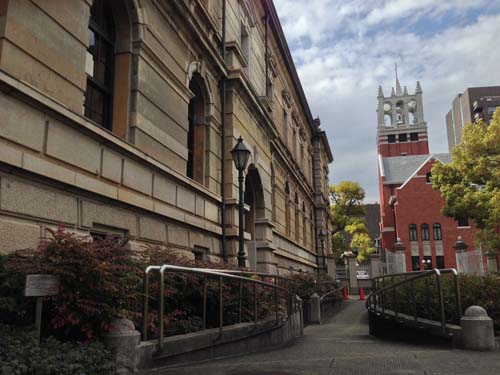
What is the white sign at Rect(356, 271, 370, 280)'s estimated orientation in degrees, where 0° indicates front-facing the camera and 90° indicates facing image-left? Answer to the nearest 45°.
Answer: approximately 0°

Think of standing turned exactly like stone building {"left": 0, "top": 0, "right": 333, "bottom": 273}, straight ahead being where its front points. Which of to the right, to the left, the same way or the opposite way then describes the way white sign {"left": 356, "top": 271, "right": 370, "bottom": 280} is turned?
to the right

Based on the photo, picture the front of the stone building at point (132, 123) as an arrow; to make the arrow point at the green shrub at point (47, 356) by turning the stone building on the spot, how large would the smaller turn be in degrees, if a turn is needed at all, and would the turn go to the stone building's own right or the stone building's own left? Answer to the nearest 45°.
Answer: approximately 45° to the stone building's own right

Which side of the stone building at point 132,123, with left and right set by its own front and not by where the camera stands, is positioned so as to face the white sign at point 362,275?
left

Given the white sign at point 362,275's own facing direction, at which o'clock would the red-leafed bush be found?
The red-leafed bush is roughly at 12 o'clock from the white sign.

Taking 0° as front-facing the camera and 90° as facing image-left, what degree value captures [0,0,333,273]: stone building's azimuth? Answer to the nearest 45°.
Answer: approximately 315°

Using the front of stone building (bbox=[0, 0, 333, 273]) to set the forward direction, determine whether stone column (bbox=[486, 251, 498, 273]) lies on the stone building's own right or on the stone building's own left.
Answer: on the stone building's own left

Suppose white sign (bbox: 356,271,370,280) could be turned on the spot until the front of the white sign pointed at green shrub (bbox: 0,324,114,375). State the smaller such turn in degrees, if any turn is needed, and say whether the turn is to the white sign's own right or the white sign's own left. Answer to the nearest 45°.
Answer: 0° — it already faces it
